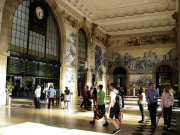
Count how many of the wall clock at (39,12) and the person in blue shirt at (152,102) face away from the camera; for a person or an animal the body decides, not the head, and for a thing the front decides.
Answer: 0

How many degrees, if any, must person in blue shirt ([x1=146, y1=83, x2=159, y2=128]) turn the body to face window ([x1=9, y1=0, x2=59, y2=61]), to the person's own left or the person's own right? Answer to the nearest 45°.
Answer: approximately 135° to the person's own right

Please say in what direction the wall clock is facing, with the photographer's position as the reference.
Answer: facing the viewer and to the right of the viewer

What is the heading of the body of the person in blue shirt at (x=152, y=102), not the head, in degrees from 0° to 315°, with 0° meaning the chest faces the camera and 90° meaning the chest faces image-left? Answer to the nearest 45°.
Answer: approximately 0°

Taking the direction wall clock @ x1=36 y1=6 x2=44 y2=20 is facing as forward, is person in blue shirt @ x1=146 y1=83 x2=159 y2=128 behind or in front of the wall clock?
in front

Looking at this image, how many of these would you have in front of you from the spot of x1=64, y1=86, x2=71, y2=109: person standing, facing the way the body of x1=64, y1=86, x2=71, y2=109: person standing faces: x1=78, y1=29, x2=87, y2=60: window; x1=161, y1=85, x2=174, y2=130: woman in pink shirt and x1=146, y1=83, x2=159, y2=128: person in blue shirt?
1

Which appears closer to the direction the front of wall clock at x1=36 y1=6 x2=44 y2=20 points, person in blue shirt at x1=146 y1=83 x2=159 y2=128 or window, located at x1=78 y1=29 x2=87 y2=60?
the person in blue shirt

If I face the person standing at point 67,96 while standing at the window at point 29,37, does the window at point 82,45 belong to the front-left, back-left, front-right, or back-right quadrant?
back-left

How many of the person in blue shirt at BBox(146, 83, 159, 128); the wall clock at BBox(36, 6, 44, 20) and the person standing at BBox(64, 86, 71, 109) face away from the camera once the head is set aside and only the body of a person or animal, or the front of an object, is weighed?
1
